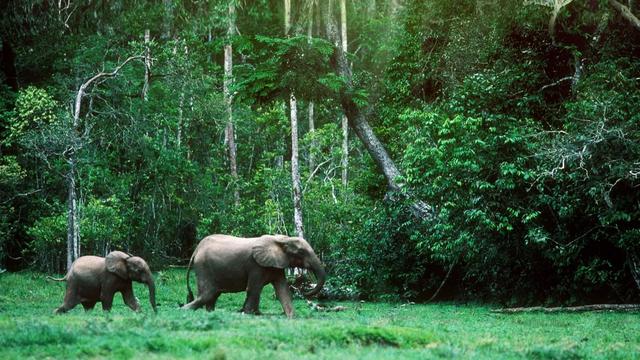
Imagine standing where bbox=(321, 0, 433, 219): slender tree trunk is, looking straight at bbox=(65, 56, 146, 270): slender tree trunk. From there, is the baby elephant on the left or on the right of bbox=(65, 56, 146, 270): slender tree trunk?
left

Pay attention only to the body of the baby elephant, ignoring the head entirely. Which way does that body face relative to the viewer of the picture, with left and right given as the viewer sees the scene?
facing to the right of the viewer

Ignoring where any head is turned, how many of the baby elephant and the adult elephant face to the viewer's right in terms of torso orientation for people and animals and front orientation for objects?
2

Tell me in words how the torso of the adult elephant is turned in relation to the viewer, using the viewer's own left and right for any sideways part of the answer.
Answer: facing to the right of the viewer

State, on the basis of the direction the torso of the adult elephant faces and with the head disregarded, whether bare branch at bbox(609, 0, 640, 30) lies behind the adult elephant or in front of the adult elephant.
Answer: in front

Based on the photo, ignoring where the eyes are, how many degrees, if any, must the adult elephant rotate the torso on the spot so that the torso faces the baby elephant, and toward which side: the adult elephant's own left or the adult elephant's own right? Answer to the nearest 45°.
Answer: approximately 180°

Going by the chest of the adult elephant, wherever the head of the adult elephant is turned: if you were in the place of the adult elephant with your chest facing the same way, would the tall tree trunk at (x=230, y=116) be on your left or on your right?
on your left

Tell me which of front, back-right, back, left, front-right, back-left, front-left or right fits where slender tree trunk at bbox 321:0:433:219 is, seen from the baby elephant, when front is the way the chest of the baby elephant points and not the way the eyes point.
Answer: front-left

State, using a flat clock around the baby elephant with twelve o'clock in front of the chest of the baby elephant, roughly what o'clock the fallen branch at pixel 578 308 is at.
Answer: The fallen branch is roughly at 12 o'clock from the baby elephant.

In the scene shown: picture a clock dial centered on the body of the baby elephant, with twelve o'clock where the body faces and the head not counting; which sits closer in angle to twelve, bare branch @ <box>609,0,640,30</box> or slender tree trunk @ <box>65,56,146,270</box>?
the bare branch
